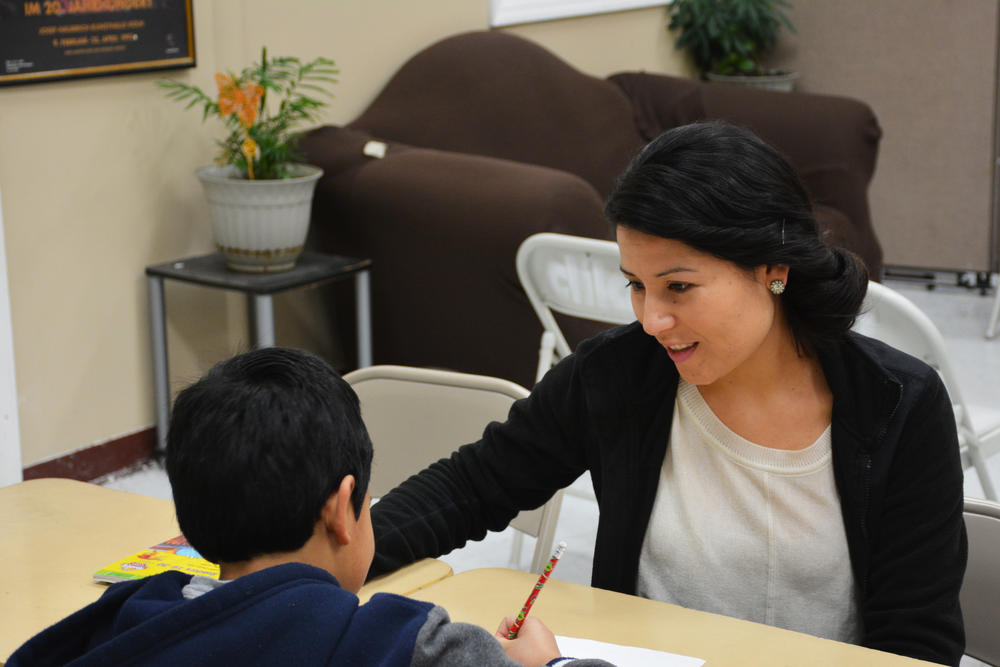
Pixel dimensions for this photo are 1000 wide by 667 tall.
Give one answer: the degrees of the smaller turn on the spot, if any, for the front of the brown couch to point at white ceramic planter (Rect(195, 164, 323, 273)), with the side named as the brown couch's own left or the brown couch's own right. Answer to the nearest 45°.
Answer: approximately 90° to the brown couch's own right

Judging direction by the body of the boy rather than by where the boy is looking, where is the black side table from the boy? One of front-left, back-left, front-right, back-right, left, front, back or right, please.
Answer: front-left

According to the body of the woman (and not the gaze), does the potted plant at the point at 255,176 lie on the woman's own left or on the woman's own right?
on the woman's own right

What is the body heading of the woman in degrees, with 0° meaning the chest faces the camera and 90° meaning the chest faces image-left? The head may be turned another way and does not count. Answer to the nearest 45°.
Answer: approximately 45°

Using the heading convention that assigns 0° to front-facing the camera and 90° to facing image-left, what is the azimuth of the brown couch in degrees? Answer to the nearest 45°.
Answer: approximately 315°

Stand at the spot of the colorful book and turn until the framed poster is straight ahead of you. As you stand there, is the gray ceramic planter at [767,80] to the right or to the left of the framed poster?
right

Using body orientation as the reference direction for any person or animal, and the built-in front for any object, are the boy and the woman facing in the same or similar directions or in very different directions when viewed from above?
very different directions

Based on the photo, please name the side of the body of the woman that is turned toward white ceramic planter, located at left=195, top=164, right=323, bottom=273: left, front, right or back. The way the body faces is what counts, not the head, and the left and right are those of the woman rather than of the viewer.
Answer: right

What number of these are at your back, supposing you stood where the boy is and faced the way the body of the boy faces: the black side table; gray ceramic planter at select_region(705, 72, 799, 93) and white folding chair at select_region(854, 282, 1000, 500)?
0

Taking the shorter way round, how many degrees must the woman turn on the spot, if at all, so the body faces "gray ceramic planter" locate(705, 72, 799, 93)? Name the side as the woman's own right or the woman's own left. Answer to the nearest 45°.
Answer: approximately 135° to the woman's own right

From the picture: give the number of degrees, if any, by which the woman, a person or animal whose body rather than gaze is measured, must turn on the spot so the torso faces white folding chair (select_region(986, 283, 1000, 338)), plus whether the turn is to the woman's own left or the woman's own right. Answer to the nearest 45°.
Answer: approximately 135° to the woman's own right

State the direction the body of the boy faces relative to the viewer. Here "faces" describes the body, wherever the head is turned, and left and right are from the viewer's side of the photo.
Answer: facing away from the viewer and to the right of the viewer

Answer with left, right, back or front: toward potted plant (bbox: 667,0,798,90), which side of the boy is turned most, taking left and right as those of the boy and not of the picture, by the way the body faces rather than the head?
front

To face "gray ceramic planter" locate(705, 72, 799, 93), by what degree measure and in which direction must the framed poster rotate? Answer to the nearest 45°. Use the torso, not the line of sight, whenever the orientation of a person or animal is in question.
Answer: approximately 90° to its left

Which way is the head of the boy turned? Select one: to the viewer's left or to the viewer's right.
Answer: to the viewer's right

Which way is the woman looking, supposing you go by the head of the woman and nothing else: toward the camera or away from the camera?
toward the camera

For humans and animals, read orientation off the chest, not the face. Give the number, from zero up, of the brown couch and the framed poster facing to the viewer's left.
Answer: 0

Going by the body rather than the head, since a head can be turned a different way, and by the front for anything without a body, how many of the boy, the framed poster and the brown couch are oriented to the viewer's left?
0

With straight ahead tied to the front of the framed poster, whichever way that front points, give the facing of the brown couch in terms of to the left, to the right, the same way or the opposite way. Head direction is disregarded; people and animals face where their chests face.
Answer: the same way
